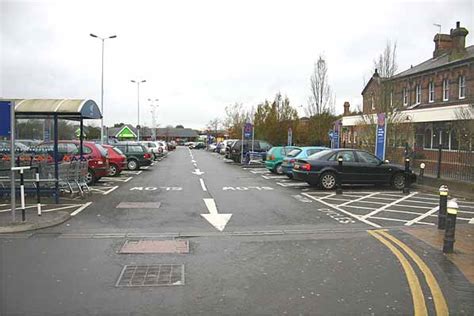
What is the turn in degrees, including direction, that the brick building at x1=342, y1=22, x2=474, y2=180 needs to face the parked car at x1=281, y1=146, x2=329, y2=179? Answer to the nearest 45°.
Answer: approximately 45° to its left

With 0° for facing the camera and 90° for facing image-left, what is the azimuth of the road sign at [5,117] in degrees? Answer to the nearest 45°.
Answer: approximately 0°

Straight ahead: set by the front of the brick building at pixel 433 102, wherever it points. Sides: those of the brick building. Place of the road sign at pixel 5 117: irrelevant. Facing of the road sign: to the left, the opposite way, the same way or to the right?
to the left

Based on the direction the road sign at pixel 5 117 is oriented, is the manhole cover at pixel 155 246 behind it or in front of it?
in front

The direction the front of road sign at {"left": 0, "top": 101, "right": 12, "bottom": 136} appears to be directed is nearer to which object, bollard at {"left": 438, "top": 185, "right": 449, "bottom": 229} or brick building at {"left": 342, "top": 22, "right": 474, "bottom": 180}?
the bollard

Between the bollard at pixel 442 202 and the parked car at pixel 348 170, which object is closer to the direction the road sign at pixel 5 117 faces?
the bollard

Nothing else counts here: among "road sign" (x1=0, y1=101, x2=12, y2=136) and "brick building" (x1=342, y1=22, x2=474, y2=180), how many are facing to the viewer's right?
0

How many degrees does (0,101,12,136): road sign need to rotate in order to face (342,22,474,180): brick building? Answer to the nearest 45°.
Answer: approximately 135° to its left

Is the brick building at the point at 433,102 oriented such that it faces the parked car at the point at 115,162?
yes

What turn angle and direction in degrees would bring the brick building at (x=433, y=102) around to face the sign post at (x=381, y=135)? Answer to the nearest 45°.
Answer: approximately 45° to its left

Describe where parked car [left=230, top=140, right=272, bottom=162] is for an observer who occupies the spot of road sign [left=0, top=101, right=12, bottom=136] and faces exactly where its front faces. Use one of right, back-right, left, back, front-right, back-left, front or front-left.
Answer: back-left

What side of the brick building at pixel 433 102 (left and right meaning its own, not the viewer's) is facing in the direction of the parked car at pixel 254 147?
front

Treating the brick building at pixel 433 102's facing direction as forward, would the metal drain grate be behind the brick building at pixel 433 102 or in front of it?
in front

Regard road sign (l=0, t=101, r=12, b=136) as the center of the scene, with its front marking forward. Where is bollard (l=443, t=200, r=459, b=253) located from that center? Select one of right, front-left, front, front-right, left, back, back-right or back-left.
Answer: front-left

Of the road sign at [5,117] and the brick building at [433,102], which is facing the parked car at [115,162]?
the brick building
